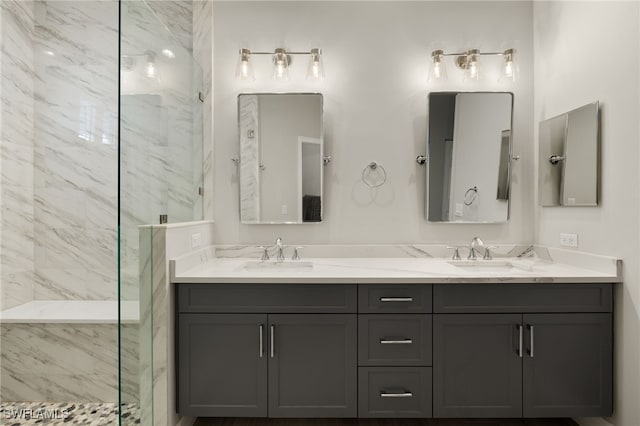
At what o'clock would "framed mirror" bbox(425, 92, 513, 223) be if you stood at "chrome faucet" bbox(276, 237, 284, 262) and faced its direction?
The framed mirror is roughly at 9 o'clock from the chrome faucet.

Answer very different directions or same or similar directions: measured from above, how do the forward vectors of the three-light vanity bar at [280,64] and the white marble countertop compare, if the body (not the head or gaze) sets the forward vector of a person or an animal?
same or similar directions

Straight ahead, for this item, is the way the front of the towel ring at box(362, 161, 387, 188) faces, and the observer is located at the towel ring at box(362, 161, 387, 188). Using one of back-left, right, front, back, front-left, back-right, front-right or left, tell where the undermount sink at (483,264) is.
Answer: left

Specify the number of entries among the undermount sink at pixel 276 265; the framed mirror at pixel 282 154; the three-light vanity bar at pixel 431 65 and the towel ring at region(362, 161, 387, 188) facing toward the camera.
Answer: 4

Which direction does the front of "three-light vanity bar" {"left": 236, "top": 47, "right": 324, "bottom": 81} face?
toward the camera

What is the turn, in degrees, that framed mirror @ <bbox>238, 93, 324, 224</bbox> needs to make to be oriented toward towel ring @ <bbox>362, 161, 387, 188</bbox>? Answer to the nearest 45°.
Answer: approximately 90° to its left

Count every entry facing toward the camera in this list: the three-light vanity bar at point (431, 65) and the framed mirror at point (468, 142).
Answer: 2

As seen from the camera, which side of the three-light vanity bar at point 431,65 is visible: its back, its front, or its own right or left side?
front

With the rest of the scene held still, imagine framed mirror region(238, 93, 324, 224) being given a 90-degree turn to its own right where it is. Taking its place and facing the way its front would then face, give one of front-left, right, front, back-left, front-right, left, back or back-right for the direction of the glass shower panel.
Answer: front-left

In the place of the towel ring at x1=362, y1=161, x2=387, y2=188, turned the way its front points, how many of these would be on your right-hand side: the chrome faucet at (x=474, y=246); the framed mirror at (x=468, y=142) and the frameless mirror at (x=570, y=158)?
0

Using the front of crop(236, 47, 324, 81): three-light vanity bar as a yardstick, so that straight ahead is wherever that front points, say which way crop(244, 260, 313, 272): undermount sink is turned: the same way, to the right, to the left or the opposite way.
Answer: the same way

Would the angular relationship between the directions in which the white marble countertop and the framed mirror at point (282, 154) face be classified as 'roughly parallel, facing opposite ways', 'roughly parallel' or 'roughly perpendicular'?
roughly parallel

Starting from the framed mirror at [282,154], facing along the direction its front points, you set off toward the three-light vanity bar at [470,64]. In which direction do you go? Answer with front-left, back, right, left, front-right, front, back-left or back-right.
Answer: left

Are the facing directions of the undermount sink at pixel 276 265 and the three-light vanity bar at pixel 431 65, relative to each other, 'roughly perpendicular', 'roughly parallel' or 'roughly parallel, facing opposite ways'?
roughly parallel

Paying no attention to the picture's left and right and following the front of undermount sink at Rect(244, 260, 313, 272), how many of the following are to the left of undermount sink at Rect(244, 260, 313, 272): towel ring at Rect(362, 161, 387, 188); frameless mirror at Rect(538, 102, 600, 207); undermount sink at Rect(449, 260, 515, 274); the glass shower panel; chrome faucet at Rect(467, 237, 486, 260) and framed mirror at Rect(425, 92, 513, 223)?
5

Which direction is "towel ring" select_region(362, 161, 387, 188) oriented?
toward the camera
